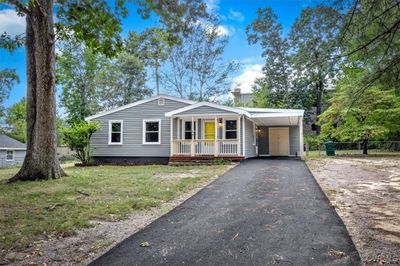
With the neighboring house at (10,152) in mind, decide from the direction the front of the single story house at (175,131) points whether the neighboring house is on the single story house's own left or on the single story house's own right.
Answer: on the single story house's own right

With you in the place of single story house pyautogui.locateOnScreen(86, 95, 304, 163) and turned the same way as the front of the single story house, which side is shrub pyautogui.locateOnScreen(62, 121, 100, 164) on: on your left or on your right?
on your right

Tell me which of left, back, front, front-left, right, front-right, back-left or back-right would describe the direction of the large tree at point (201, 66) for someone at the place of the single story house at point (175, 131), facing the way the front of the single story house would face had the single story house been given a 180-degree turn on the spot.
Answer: front

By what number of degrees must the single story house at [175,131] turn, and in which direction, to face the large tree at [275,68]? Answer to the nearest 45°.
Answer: approximately 135° to its left

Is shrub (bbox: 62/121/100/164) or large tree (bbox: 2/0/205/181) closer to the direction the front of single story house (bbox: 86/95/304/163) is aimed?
the large tree

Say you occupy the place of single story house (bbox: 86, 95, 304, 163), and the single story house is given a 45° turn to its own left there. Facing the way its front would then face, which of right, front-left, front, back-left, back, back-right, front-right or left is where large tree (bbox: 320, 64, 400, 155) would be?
front-left

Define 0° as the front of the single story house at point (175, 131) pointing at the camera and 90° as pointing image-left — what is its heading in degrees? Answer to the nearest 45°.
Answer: approximately 0°
